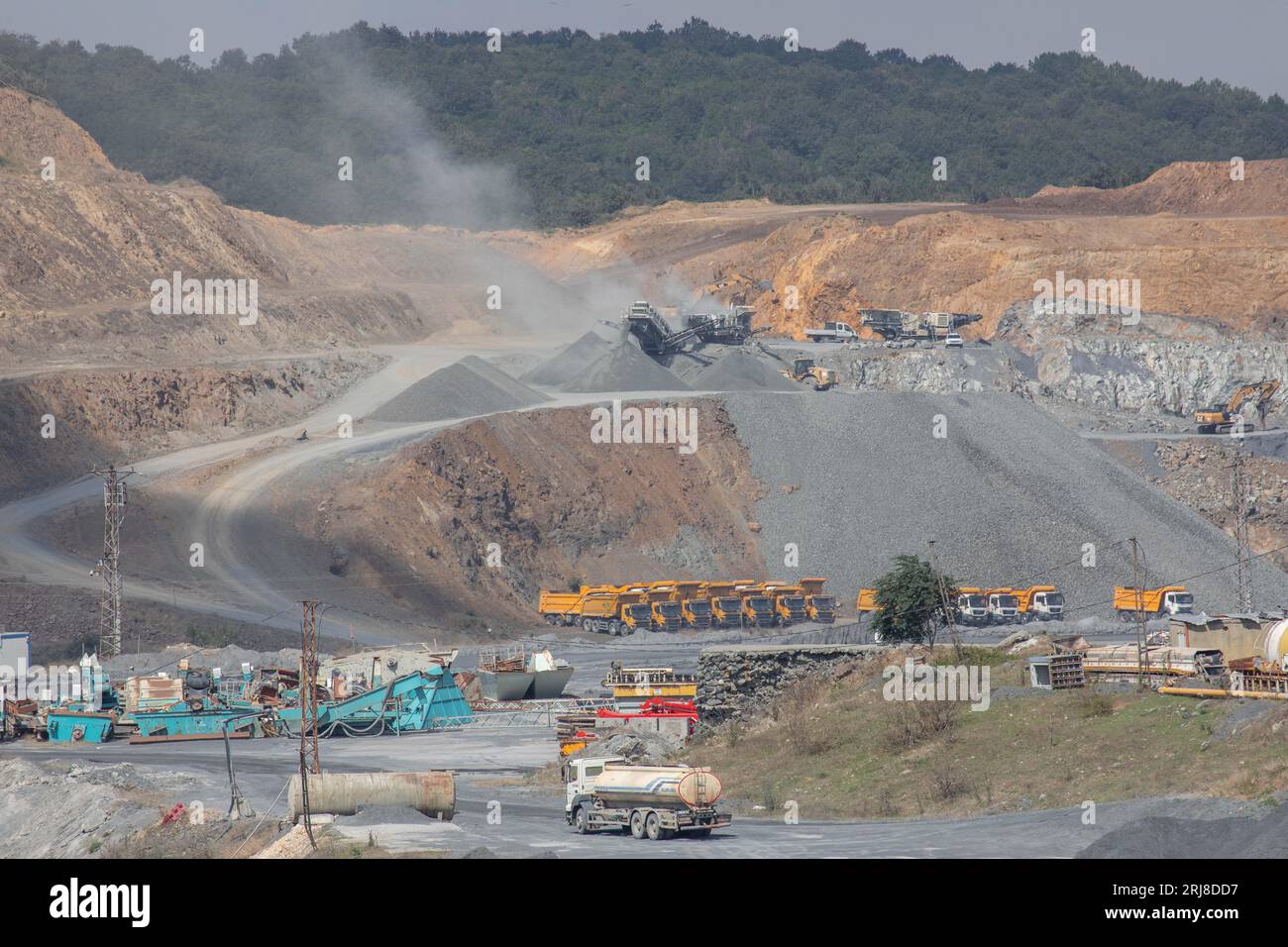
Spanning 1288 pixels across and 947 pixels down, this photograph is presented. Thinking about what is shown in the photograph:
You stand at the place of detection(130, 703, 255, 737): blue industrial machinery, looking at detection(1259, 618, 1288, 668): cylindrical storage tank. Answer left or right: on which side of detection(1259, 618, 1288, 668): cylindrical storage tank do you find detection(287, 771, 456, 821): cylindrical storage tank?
right

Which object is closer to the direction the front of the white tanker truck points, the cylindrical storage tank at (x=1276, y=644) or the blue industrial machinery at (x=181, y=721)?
the blue industrial machinery

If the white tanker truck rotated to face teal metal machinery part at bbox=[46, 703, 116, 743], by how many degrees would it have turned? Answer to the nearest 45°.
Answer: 0° — it already faces it

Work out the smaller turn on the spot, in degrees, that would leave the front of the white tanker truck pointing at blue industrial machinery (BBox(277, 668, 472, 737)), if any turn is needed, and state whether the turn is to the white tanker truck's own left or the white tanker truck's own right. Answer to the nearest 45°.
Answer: approximately 45° to the white tanker truck's own right

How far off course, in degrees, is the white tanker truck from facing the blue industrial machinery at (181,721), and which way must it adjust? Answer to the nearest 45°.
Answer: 0° — it already faces it
